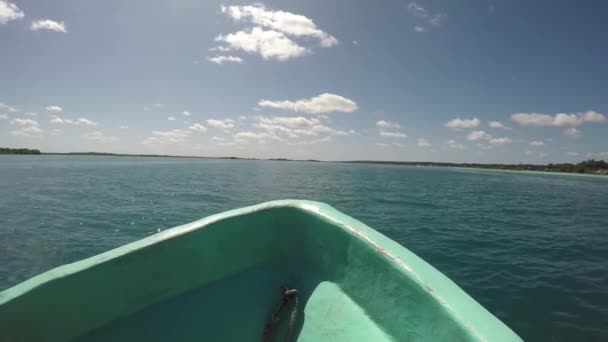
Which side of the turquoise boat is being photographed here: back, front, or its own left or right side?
back
